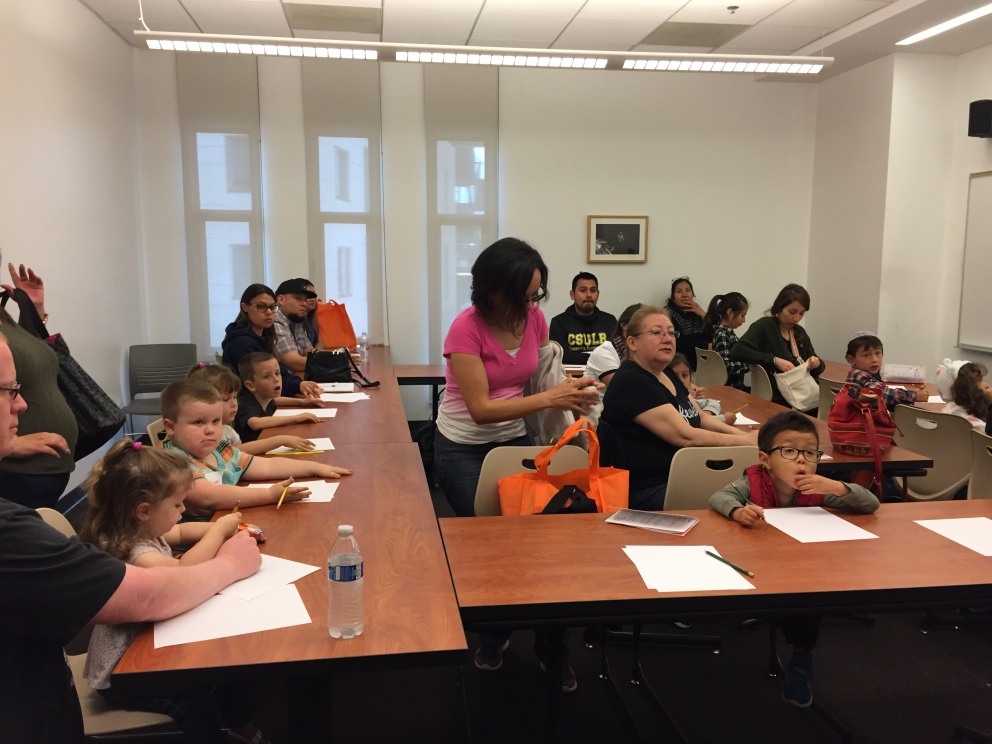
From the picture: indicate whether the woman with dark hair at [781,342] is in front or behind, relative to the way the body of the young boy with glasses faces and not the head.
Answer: behind

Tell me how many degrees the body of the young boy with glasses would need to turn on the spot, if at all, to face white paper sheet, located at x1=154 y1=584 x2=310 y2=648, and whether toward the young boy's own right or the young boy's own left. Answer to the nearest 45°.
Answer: approximately 45° to the young boy's own right

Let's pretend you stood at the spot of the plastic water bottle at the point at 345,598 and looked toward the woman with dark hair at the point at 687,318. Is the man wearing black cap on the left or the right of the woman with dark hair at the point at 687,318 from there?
left

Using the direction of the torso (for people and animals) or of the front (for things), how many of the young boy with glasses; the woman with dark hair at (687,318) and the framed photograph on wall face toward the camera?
3

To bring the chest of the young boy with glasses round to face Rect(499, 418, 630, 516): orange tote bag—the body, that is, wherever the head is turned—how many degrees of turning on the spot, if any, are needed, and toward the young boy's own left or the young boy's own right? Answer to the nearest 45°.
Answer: approximately 90° to the young boy's own right

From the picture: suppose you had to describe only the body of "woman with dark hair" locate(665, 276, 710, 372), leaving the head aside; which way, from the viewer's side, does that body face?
toward the camera

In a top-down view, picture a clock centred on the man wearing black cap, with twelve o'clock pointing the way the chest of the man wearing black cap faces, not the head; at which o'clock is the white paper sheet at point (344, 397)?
The white paper sheet is roughly at 1 o'clock from the man wearing black cap.

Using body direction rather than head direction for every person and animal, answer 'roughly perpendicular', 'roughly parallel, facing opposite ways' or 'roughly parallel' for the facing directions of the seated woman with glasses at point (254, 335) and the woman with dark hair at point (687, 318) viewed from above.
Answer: roughly perpendicular

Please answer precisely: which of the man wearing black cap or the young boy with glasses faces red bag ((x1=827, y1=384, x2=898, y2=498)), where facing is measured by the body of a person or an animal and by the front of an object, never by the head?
the man wearing black cap

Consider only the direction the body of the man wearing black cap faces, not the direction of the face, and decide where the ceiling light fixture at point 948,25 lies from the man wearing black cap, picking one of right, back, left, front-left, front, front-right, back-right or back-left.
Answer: front-left

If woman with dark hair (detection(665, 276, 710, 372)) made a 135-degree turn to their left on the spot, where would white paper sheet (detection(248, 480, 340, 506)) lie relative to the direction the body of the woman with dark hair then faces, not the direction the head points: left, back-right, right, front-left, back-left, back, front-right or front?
back-right

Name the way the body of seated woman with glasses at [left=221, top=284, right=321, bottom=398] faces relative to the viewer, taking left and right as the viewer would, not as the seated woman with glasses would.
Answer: facing the viewer and to the right of the viewer

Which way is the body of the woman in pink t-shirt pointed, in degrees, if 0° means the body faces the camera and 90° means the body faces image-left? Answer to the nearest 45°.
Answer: approximately 315°

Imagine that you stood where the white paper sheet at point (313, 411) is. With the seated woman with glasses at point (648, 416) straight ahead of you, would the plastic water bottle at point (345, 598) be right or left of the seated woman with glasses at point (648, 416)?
right

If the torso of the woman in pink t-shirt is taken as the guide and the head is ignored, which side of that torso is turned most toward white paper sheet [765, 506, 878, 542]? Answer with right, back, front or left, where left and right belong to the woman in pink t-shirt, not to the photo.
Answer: front
